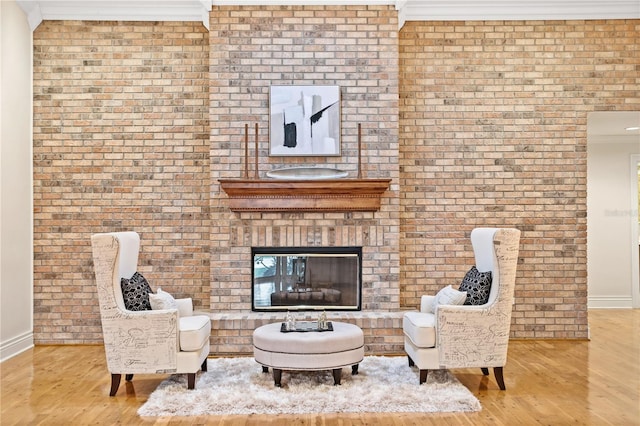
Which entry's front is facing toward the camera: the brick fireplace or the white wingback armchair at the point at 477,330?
the brick fireplace

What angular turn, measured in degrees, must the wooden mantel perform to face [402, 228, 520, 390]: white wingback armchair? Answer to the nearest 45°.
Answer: approximately 45° to its left

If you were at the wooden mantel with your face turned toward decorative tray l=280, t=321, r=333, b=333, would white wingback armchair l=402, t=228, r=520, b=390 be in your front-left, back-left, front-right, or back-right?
front-left

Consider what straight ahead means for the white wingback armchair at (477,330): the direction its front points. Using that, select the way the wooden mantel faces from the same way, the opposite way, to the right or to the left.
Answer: to the left

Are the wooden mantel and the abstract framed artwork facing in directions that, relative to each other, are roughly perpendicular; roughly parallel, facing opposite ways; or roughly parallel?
roughly parallel

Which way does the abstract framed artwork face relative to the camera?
toward the camera

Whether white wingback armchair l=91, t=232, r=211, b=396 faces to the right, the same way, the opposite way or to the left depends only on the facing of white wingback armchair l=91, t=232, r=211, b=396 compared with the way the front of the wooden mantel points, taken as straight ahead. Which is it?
to the left

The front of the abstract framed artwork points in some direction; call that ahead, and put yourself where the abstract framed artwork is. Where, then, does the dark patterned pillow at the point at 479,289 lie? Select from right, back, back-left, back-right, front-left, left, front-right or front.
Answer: front-left

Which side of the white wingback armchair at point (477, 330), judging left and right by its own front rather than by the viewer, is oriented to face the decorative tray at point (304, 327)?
front

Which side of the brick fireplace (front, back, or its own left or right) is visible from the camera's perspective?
front

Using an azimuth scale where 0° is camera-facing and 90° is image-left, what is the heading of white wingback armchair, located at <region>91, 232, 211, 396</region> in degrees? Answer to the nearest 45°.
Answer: approximately 270°

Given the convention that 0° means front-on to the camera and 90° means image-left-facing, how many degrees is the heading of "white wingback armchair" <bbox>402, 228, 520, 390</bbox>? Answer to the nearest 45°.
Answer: approximately 90°

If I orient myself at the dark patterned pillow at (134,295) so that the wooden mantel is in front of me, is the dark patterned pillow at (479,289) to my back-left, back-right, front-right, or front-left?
front-right
